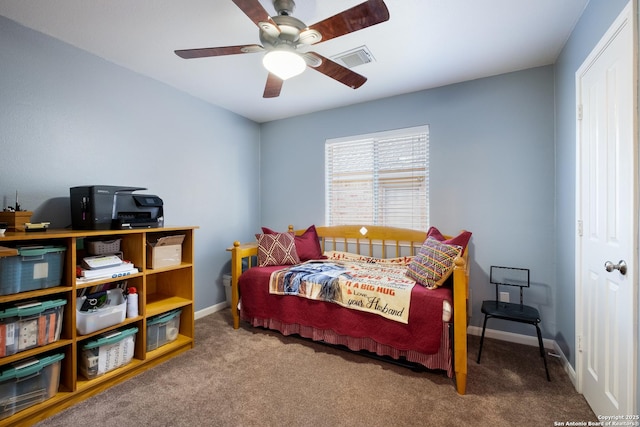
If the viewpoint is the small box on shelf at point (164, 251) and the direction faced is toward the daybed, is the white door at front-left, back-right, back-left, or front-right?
front-right

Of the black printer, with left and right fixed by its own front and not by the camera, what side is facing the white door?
front

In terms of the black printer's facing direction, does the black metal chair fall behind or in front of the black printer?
in front

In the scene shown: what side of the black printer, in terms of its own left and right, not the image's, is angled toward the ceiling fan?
front

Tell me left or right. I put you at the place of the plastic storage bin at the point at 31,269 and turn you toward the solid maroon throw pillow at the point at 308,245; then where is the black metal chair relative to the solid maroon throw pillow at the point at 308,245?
right

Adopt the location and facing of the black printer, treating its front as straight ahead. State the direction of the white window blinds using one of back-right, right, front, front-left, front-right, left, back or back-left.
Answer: front-left

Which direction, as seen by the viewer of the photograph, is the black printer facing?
facing the viewer and to the right of the viewer

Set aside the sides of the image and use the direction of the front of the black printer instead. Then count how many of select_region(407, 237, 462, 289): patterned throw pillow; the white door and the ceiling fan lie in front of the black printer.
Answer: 3
